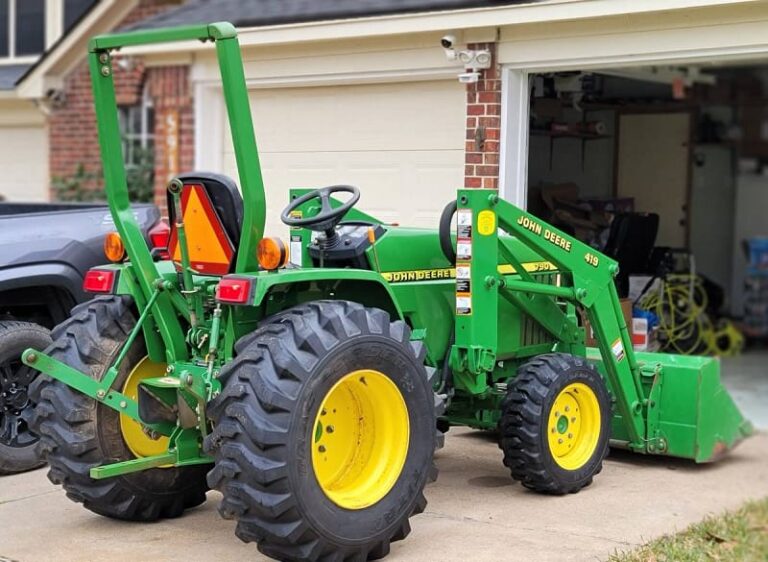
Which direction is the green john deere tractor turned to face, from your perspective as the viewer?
facing away from the viewer and to the right of the viewer

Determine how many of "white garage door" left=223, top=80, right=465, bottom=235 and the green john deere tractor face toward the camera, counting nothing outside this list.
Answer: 1

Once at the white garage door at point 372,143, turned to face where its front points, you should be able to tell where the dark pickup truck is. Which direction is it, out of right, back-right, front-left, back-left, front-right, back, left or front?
front-right

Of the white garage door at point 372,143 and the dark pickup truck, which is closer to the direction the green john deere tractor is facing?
the white garage door

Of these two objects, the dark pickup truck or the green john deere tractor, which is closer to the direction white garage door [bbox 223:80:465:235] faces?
the green john deere tractor

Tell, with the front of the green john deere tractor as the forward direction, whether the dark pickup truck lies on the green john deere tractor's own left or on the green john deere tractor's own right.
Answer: on the green john deere tractor's own left

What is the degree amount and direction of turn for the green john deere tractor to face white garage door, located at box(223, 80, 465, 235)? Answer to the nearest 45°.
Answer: approximately 45° to its left

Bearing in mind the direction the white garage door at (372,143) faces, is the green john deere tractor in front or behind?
in front

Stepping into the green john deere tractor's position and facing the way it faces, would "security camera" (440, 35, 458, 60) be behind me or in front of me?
in front

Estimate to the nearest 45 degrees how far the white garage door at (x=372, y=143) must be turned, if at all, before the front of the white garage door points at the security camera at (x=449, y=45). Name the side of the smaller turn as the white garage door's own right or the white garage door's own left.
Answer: approximately 45° to the white garage door's own left
